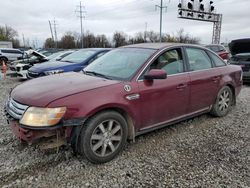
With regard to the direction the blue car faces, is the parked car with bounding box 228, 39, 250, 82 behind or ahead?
behind

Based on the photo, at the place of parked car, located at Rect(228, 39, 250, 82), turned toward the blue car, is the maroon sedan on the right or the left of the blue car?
left

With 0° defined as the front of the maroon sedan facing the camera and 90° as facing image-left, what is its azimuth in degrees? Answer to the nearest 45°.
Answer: approximately 45°

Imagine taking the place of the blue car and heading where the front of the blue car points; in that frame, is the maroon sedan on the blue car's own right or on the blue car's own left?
on the blue car's own left

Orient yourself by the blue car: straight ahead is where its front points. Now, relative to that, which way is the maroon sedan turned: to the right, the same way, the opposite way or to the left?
the same way

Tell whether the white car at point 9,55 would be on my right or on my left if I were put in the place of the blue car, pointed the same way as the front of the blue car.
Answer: on my right

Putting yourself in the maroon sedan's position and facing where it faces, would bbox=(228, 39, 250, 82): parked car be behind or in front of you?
behind

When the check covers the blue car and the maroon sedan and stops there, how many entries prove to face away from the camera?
0

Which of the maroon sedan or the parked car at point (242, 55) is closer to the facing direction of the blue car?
the maroon sedan

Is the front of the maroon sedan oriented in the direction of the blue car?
no
